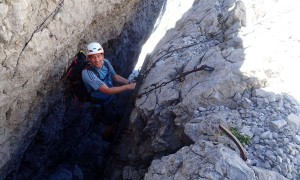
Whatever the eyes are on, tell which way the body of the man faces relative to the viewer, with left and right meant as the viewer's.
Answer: facing the viewer and to the right of the viewer

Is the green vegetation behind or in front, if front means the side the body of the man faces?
in front
